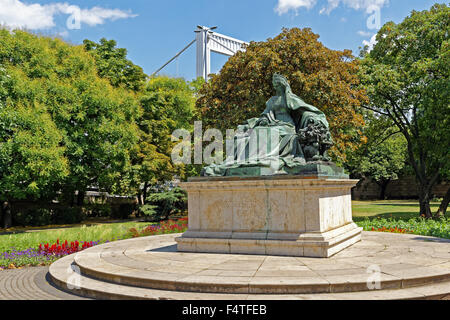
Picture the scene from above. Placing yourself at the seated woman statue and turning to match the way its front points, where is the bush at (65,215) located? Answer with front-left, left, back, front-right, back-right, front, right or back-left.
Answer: right

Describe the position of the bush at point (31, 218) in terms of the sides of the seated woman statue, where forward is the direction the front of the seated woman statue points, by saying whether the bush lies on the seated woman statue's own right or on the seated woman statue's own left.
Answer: on the seated woman statue's own right

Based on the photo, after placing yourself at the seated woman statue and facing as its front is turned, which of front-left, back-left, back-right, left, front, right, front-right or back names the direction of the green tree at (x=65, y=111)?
right

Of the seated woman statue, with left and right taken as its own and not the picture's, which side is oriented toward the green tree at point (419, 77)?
back

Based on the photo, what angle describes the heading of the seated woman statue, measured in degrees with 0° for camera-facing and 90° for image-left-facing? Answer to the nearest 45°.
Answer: approximately 45°

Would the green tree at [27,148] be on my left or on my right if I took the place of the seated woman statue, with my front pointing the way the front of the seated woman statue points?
on my right

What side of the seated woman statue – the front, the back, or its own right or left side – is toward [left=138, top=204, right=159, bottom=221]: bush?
right

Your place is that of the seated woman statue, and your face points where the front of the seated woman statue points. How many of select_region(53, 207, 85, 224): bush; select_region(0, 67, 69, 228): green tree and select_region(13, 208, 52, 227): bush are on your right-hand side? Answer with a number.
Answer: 3
